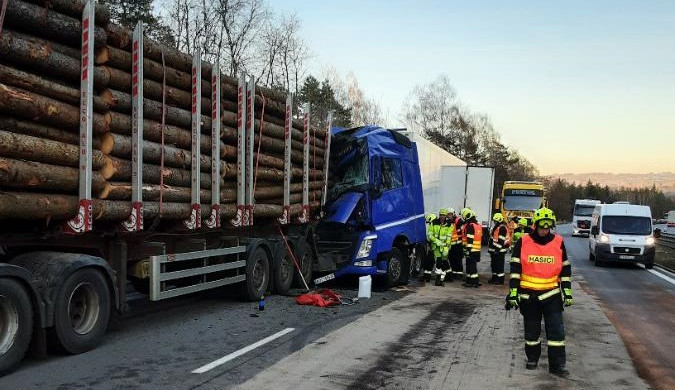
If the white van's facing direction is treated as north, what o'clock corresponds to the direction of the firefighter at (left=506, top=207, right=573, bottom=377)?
The firefighter is roughly at 12 o'clock from the white van.

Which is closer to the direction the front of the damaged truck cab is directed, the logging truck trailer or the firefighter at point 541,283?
the logging truck trailer

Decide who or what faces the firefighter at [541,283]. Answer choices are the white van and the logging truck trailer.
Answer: the white van

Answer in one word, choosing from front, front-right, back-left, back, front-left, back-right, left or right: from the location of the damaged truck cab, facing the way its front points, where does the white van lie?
back

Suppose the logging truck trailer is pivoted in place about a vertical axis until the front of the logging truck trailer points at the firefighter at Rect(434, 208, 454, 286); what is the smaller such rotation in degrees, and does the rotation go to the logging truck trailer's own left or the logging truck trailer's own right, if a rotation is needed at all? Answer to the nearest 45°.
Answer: approximately 180°

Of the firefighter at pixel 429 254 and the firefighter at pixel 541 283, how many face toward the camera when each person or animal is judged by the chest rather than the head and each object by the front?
1

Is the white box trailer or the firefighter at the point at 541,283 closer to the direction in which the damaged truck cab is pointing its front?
the firefighter

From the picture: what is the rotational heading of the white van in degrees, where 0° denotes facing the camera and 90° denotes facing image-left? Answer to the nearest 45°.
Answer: approximately 0°

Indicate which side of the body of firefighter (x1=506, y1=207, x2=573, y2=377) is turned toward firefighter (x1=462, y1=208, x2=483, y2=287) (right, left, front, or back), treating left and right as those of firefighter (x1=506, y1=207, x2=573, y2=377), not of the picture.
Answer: back

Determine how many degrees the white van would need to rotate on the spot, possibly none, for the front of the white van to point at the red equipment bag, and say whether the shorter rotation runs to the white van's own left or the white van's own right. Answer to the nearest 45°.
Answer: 0° — it already faces it

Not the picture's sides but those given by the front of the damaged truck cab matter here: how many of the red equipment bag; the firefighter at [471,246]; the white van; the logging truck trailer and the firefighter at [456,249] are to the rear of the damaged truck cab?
3

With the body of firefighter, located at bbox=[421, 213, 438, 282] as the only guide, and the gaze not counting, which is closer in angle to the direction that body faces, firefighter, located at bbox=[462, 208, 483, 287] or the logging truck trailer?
the firefighter
